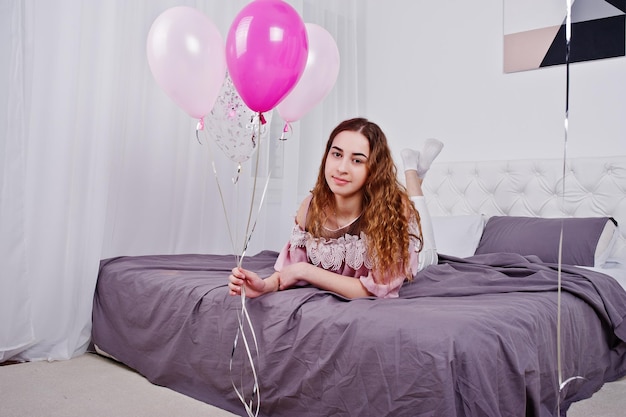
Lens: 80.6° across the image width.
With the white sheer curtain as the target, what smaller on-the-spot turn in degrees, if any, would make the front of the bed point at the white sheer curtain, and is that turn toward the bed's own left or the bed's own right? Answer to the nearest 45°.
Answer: approximately 45° to the bed's own right

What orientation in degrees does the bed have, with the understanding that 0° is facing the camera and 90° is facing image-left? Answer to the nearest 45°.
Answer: approximately 45°
